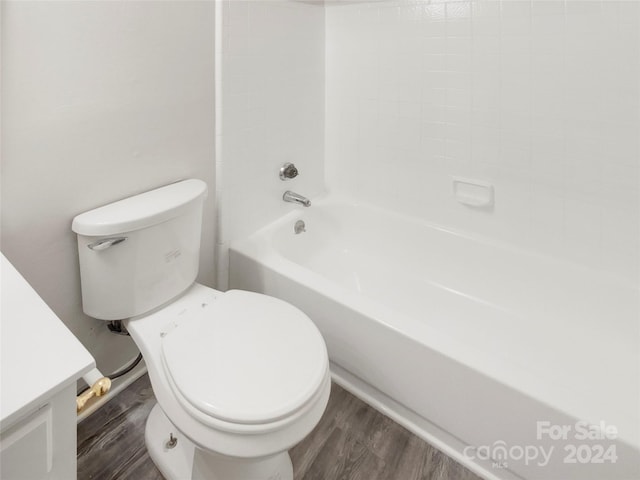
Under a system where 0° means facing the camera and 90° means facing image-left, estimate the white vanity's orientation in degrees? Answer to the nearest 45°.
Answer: approximately 315°

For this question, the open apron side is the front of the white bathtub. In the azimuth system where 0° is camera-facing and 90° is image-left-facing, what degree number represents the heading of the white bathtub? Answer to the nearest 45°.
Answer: approximately 45°
